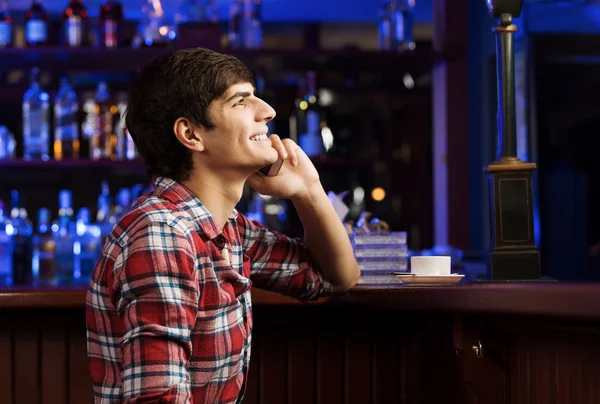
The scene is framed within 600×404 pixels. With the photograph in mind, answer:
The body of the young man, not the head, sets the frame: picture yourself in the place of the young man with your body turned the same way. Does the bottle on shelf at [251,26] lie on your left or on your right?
on your left

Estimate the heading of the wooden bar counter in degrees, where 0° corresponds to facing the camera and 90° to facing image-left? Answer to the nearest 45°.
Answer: approximately 0°

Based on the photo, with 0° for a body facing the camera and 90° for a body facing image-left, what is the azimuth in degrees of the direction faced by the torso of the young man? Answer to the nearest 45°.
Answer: approximately 270°

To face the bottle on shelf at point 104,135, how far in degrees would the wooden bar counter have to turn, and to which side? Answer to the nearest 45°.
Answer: approximately 135° to its right

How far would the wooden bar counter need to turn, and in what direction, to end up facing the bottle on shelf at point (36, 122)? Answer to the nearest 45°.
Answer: approximately 135° to its right

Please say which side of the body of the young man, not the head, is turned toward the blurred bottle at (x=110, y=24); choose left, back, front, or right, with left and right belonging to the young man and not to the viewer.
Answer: left

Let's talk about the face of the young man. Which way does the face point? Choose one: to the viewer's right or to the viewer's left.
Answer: to the viewer's right

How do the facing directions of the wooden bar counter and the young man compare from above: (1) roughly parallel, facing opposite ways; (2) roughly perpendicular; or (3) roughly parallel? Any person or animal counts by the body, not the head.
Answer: roughly perpendicular

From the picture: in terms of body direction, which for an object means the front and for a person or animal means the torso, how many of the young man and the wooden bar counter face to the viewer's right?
1

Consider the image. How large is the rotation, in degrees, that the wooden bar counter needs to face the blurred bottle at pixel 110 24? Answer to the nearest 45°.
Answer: approximately 135° to its right

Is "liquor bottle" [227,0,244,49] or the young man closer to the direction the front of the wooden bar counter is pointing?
the young man
